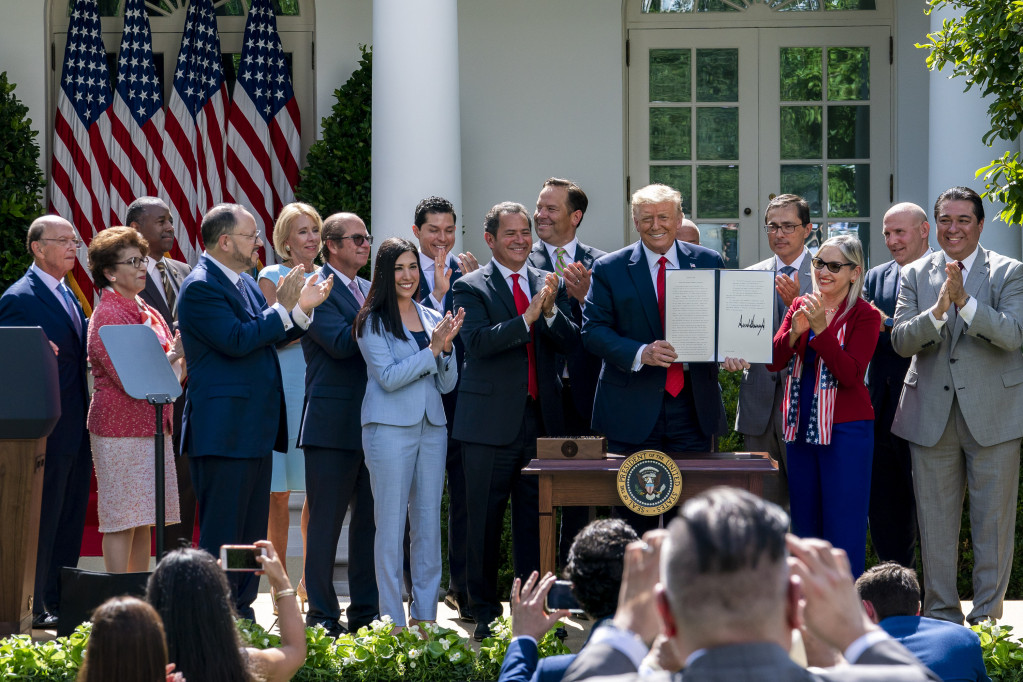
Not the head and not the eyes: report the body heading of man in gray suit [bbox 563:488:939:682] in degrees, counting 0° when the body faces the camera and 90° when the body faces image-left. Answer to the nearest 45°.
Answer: approximately 180°

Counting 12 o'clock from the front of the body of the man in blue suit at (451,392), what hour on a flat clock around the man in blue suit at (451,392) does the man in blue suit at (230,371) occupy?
the man in blue suit at (230,371) is roughly at 3 o'clock from the man in blue suit at (451,392).

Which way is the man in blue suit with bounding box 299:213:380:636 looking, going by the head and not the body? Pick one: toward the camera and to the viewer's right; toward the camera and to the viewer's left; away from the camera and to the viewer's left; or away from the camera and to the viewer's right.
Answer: toward the camera and to the viewer's right

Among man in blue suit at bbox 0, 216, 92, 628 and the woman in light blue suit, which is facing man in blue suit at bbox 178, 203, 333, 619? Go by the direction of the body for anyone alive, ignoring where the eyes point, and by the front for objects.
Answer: man in blue suit at bbox 0, 216, 92, 628

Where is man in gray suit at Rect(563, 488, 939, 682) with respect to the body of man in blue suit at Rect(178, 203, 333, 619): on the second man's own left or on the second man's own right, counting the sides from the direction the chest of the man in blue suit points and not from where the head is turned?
on the second man's own right

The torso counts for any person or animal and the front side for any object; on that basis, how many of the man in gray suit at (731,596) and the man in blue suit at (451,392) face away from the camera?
1

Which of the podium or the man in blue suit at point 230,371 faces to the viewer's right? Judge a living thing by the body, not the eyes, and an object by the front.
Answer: the man in blue suit

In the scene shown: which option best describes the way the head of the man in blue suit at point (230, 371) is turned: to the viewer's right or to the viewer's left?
to the viewer's right

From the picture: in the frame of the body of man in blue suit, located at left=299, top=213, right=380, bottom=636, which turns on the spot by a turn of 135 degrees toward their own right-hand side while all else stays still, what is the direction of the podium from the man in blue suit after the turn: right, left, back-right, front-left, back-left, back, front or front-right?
front

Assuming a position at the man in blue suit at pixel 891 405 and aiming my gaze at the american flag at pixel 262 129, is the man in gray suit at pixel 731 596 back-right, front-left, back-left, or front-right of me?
back-left
